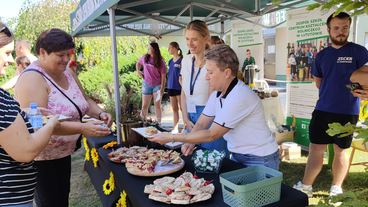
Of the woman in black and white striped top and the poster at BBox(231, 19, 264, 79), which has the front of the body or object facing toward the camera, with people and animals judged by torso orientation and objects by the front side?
the poster

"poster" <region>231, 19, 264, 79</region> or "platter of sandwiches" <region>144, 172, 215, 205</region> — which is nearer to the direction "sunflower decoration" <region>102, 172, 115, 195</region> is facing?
the platter of sandwiches

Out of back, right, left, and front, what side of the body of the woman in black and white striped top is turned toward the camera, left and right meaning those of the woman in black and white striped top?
right

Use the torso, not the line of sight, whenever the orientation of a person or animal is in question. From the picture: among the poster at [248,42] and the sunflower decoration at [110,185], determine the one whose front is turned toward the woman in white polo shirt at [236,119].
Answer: the poster

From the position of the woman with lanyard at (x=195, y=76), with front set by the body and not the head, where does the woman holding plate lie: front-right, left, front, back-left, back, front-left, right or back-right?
front

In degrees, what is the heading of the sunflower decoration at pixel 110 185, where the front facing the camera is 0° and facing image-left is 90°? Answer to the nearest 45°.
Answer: approximately 45°

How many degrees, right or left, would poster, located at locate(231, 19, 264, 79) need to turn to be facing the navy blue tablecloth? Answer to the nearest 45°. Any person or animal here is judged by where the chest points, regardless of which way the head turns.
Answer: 0° — it already faces it

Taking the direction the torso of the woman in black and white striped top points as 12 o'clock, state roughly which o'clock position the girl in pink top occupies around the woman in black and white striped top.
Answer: The girl in pink top is roughly at 10 o'clock from the woman in black and white striped top.

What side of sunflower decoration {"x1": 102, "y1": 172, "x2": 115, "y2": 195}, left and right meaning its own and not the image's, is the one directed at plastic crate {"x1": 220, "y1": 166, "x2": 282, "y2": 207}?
left

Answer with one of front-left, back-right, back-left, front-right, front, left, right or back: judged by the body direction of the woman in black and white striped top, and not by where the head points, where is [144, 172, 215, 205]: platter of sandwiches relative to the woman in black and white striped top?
front

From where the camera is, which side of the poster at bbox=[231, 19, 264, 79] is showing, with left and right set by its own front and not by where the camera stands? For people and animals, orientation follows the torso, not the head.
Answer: front

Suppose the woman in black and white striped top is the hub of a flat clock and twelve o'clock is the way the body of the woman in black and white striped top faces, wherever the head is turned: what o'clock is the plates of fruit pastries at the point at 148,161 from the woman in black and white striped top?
The plates of fruit pastries is roughly at 11 o'clock from the woman in black and white striped top.

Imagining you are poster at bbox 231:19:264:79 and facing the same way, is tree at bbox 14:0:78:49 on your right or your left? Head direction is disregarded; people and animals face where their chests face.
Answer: on your right
